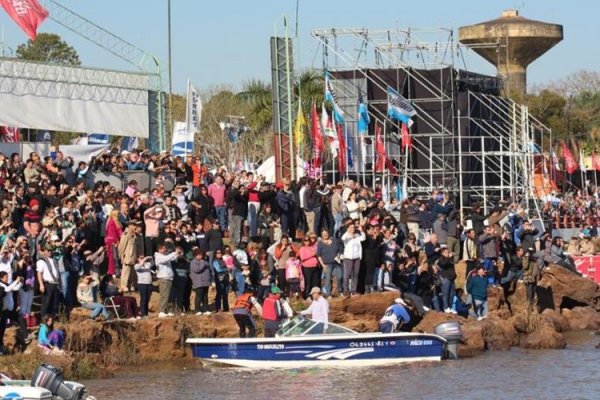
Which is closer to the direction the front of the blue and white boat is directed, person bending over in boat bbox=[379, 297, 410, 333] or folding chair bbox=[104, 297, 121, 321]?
the folding chair

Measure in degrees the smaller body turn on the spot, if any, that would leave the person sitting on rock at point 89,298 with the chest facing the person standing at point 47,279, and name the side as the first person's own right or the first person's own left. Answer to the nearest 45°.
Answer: approximately 90° to the first person's own right

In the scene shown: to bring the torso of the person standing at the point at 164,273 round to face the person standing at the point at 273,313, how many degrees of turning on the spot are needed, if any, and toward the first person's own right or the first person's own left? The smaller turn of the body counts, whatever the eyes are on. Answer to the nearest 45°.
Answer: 0° — they already face them

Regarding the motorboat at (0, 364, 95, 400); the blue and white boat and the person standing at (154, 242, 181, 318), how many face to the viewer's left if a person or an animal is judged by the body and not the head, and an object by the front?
2

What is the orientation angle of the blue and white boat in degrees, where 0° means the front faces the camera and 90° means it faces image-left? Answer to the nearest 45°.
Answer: approximately 90°

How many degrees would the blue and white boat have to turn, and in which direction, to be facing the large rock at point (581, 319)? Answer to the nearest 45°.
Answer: approximately 135° to its right

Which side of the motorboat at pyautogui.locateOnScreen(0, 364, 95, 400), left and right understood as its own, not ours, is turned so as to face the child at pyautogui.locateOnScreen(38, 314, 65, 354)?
right

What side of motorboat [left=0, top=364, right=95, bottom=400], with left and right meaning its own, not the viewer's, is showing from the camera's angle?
left

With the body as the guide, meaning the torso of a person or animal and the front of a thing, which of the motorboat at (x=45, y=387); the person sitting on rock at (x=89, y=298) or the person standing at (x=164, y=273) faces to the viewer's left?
the motorboat

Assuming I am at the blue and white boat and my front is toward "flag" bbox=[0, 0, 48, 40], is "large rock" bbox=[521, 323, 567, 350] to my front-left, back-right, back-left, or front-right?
back-right
